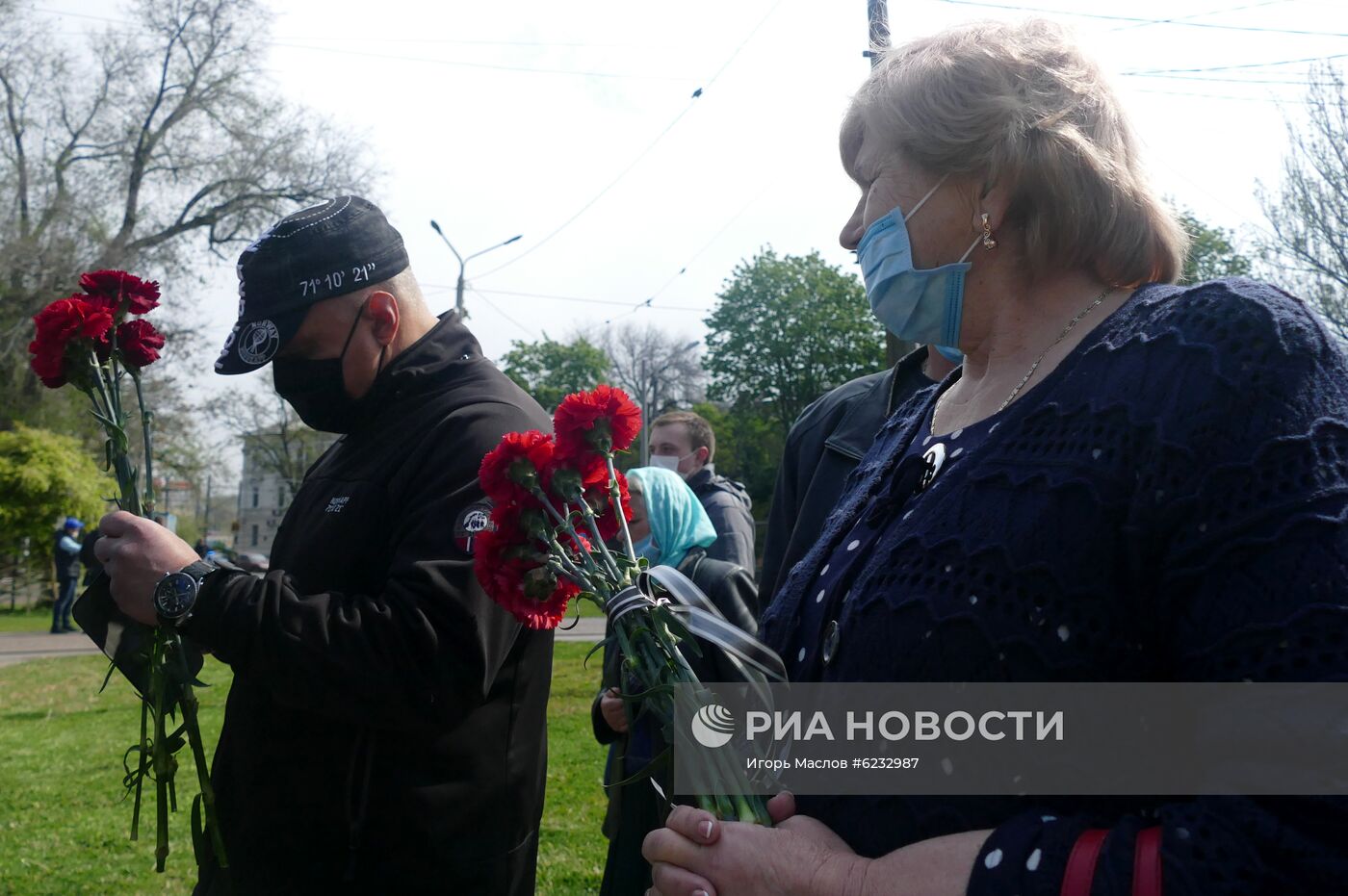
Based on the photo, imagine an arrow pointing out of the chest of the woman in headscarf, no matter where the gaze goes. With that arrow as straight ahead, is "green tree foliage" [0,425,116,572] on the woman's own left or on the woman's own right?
on the woman's own right

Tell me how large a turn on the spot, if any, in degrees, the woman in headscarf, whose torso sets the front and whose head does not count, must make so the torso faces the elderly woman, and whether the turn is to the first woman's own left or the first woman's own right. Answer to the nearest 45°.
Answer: approximately 90° to the first woman's own left

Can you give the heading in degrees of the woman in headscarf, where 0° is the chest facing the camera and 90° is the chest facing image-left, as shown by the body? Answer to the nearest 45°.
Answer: approximately 90°

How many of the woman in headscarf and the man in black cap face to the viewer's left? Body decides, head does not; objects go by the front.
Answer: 2

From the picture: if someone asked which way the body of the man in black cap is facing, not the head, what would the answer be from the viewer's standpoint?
to the viewer's left

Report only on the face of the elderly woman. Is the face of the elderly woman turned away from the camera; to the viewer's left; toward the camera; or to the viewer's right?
to the viewer's left

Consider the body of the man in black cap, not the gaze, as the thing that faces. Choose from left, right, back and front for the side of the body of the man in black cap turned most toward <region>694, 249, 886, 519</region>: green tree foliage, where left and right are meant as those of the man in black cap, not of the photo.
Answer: right

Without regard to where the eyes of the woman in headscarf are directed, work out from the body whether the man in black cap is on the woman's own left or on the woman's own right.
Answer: on the woman's own left
